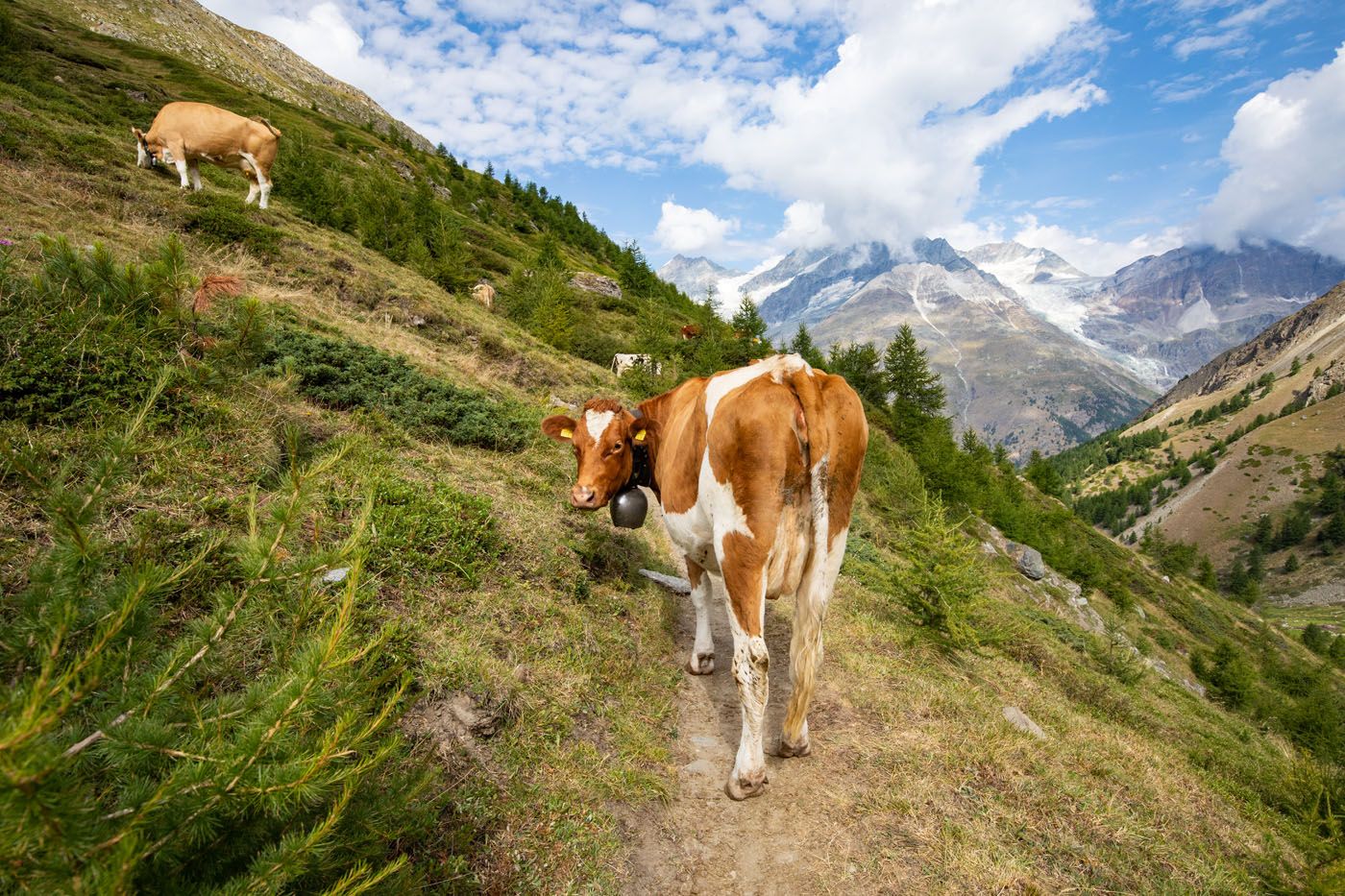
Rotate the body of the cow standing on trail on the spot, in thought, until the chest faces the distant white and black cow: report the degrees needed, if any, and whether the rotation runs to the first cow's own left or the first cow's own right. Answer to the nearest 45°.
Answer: approximately 45° to the first cow's own right

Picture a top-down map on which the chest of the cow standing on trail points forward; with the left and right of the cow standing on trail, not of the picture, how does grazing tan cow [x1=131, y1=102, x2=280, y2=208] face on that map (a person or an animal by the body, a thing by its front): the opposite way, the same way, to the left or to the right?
to the left

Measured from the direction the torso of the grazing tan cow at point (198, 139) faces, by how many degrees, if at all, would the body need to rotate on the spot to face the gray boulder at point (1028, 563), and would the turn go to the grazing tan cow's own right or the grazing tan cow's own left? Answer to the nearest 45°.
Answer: approximately 180°

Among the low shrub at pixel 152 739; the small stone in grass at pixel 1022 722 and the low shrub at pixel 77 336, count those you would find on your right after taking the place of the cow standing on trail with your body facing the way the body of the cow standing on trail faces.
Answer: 1

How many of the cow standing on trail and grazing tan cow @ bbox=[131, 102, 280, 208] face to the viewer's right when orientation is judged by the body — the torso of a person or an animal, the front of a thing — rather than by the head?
0

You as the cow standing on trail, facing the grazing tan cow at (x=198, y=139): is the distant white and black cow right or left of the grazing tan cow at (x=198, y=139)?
right

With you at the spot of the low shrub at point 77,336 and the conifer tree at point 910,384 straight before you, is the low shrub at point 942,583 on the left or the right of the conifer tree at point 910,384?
right

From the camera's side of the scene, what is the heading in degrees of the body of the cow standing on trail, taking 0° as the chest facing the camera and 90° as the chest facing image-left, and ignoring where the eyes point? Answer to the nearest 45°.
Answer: approximately 135°

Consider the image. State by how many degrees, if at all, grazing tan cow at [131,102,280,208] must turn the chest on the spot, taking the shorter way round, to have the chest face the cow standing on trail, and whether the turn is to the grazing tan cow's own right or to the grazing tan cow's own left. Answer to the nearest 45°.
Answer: approximately 90° to the grazing tan cow's own left

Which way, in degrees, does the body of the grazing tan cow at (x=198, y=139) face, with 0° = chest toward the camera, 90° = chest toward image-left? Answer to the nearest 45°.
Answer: approximately 90°

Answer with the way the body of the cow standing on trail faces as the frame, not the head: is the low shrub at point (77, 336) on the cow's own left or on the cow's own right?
on the cow's own left

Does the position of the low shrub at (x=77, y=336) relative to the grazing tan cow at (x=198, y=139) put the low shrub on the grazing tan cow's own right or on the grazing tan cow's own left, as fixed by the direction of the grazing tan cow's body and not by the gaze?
on the grazing tan cow's own left

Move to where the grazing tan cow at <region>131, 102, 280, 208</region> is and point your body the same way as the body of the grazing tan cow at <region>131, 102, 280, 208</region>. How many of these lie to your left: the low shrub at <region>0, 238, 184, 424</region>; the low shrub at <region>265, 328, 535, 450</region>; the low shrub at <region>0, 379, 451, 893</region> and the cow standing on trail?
4
